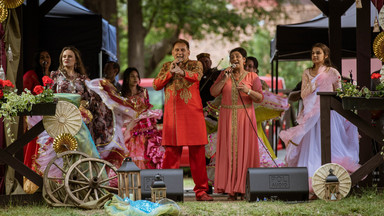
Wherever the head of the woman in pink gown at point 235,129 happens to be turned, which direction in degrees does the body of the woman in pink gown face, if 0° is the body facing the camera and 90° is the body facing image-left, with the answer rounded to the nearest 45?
approximately 0°

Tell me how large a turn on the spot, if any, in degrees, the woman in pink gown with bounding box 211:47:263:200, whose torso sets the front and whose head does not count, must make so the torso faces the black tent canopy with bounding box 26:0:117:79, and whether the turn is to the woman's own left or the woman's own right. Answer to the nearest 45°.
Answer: approximately 135° to the woman's own right

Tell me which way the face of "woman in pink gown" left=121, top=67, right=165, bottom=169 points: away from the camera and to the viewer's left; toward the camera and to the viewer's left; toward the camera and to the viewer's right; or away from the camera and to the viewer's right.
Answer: toward the camera and to the viewer's right

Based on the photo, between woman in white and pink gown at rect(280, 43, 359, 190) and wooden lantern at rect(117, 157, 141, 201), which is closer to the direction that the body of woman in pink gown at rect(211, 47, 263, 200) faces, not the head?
the wooden lantern

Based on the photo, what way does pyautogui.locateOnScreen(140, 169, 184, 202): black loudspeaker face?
away from the camera

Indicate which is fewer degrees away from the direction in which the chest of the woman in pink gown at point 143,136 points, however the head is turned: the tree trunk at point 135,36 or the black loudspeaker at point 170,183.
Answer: the black loudspeaker

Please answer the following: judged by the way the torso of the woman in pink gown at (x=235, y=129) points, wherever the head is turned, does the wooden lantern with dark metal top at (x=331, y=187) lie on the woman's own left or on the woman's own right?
on the woman's own left

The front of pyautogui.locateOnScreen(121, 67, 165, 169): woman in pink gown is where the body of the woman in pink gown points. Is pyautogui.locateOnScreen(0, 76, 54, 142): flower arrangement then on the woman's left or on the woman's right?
on the woman's right

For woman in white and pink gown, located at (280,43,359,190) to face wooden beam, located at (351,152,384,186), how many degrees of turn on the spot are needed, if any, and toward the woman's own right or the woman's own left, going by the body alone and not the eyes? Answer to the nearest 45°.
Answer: approximately 90° to the woman's own left
